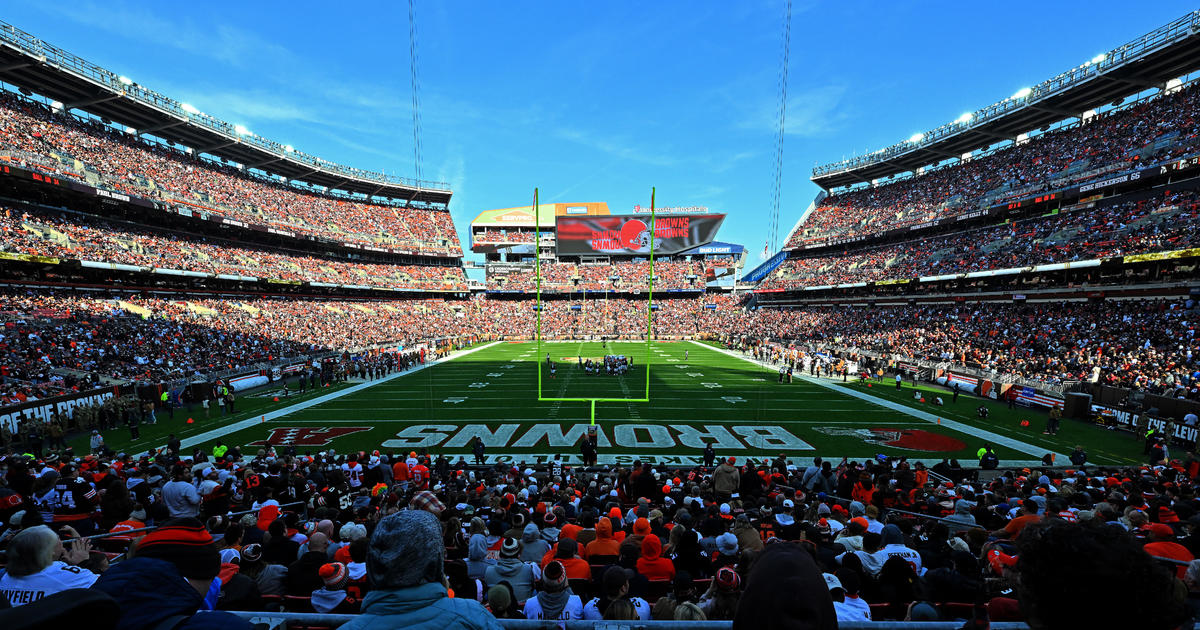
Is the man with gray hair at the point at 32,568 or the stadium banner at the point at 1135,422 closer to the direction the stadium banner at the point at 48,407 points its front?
the stadium banner

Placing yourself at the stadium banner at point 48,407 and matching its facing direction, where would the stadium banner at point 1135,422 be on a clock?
the stadium banner at point 1135,422 is roughly at 12 o'clock from the stadium banner at point 48,407.

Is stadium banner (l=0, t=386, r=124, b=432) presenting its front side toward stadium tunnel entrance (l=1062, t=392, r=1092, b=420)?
yes

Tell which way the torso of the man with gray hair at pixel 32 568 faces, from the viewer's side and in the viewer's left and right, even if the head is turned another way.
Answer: facing away from the viewer and to the right of the viewer

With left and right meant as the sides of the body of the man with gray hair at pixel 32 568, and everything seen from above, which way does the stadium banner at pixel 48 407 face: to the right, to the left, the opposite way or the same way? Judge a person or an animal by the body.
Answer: to the right

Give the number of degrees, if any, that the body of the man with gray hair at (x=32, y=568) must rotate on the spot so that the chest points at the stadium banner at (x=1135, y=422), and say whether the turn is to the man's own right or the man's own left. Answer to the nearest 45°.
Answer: approximately 45° to the man's own right

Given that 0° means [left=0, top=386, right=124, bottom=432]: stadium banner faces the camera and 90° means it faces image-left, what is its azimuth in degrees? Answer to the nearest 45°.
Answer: approximately 315°

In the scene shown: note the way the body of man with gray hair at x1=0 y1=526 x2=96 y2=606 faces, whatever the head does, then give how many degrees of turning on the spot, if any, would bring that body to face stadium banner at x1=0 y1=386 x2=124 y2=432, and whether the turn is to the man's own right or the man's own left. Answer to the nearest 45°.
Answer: approximately 45° to the man's own left
